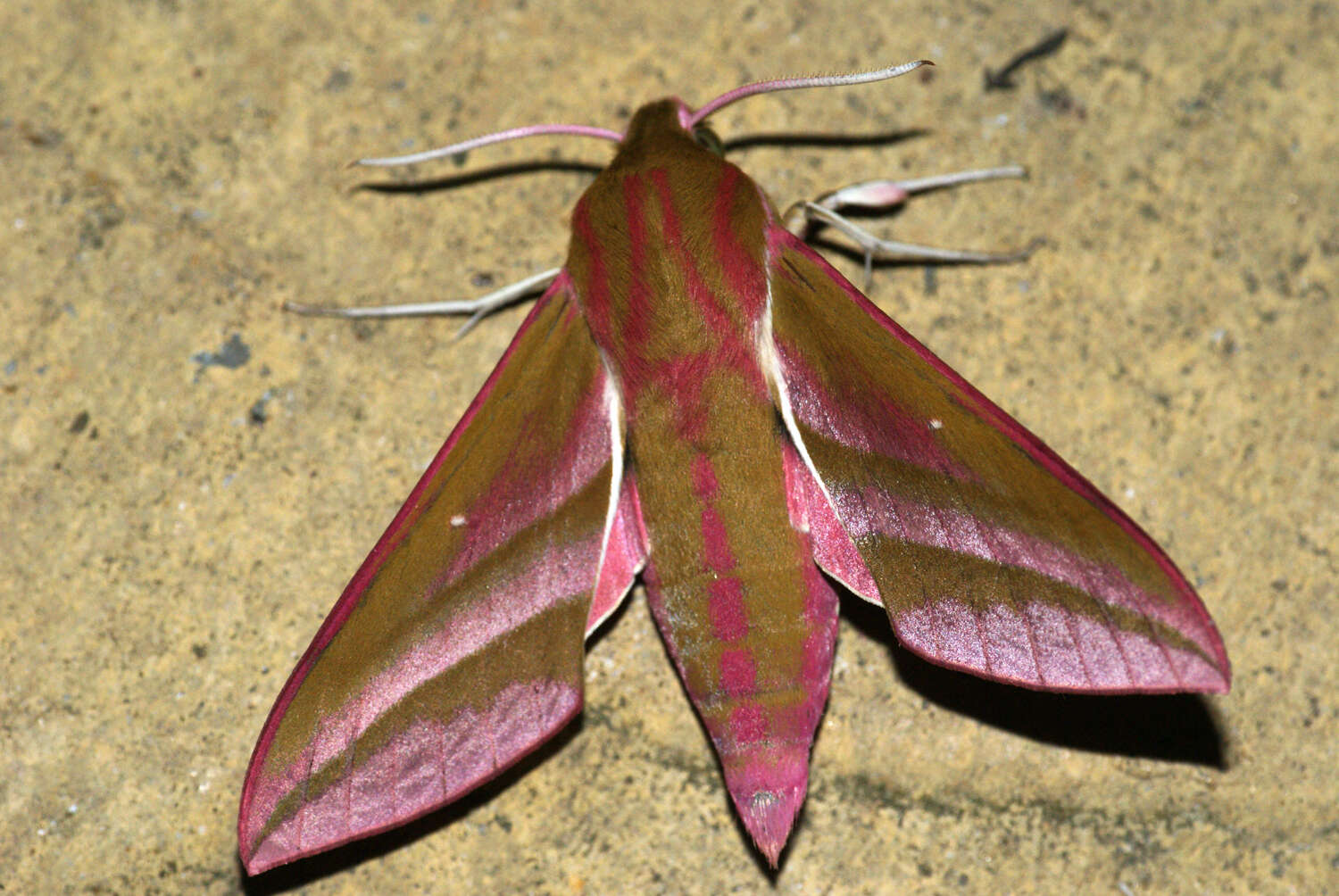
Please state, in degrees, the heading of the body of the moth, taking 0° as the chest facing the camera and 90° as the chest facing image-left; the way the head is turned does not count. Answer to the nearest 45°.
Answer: approximately 180°
